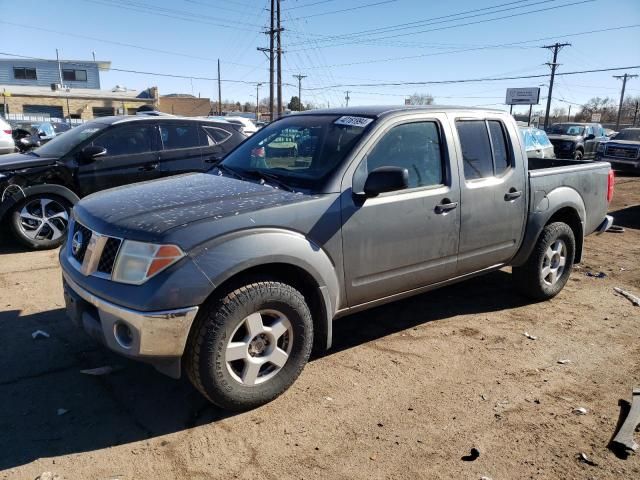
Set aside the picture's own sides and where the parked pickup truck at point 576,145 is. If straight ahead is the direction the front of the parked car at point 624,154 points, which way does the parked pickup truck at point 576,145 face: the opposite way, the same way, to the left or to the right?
the same way

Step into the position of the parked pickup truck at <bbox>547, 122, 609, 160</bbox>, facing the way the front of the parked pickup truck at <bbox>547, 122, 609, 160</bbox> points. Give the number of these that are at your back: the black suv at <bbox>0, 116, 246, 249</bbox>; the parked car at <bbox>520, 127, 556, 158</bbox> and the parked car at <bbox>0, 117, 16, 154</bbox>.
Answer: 0

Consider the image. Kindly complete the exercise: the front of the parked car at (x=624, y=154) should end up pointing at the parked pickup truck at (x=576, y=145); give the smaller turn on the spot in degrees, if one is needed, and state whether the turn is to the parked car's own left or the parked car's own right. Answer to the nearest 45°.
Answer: approximately 90° to the parked car's own right

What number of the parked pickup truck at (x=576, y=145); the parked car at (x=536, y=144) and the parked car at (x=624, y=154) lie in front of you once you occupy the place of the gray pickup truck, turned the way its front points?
0

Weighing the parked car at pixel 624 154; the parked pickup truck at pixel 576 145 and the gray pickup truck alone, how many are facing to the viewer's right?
0

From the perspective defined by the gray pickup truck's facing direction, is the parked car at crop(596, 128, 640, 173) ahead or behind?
behind

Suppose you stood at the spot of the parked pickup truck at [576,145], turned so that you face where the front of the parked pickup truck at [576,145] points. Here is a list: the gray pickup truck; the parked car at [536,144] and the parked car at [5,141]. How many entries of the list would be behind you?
0

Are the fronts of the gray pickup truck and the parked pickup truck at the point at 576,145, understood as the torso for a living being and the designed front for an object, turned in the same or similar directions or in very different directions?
same or similar directions

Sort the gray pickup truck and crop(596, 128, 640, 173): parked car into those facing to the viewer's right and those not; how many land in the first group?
0

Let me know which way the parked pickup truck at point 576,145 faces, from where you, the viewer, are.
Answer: facing the viewer and to the left of the viewer

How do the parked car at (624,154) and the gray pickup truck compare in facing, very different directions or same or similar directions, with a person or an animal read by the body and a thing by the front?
same or similar directions

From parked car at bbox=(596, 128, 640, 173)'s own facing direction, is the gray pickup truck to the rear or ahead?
ahead

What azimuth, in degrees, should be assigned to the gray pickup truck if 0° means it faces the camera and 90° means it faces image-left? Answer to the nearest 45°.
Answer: approximately 45°

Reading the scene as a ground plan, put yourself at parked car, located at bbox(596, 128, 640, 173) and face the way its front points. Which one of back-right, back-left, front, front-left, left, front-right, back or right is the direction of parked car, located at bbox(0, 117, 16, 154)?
front
